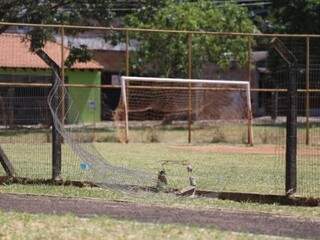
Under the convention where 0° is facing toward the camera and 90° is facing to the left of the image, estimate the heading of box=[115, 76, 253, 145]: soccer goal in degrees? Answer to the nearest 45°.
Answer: approximately 0°

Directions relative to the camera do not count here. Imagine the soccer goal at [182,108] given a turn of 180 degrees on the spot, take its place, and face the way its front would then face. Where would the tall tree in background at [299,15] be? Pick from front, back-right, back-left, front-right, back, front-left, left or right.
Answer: front-right
